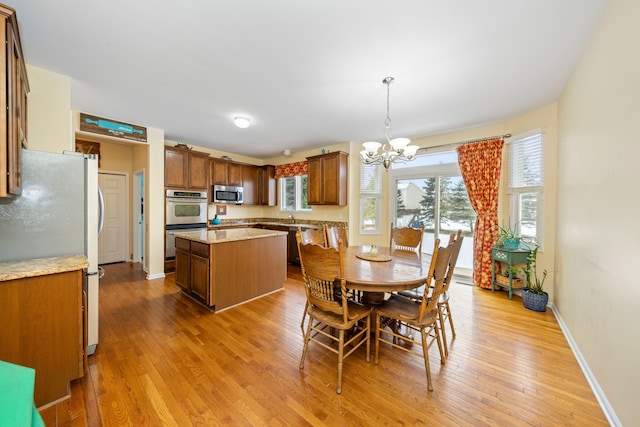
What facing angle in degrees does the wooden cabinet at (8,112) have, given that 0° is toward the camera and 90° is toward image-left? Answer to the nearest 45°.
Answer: approximately 270°

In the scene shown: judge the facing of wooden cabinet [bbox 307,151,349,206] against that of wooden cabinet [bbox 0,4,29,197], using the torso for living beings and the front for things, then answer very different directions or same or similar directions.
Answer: very different directions

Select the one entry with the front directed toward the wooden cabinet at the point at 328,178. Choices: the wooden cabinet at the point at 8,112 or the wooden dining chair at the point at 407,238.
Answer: the wooden cabinet at the point at 8,112

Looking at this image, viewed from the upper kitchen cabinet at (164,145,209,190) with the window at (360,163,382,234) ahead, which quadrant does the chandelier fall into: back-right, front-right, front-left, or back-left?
front-right

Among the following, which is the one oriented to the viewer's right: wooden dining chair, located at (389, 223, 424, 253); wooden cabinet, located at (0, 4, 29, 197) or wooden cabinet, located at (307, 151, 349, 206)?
wooden cabinet, located at (0, 4, 29, 197)

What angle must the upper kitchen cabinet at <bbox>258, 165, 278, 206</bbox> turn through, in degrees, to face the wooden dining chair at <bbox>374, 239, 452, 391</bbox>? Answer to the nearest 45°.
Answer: approximately 45° to its left

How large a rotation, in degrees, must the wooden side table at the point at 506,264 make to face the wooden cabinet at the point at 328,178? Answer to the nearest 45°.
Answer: approximately 45° to its right

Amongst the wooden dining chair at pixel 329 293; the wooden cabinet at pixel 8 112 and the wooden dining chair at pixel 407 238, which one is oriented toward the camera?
the wooden dining chair at pixel 407 238

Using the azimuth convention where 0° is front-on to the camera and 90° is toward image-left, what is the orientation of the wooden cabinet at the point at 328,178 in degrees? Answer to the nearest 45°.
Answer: approximately 45°

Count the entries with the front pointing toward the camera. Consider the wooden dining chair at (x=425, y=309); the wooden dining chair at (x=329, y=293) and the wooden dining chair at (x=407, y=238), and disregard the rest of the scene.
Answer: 1

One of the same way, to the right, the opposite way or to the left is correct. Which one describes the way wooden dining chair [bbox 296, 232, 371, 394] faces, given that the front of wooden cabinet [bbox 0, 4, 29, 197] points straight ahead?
the same way

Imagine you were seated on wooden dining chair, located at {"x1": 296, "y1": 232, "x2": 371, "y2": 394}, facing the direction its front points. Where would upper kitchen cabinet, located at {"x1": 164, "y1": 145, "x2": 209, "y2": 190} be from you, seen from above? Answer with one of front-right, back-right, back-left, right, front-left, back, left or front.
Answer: left

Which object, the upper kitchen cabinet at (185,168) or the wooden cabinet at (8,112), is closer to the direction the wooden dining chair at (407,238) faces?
the wooden cabinet

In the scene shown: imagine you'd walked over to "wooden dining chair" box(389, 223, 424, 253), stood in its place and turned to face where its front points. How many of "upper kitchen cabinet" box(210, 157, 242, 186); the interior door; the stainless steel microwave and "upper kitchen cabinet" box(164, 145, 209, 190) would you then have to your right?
4

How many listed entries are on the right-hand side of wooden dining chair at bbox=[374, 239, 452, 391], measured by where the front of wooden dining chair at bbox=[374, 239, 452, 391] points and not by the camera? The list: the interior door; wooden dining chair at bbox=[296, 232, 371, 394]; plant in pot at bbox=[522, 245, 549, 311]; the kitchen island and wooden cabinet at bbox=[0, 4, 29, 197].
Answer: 1

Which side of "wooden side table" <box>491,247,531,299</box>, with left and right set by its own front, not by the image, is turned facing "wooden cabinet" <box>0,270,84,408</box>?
front

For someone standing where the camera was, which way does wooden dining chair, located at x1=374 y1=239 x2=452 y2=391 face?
facing away from the viewer and to the left of the viewer

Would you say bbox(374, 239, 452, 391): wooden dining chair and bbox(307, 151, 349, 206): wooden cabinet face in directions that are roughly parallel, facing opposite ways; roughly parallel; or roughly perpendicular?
roughly perpendicular
